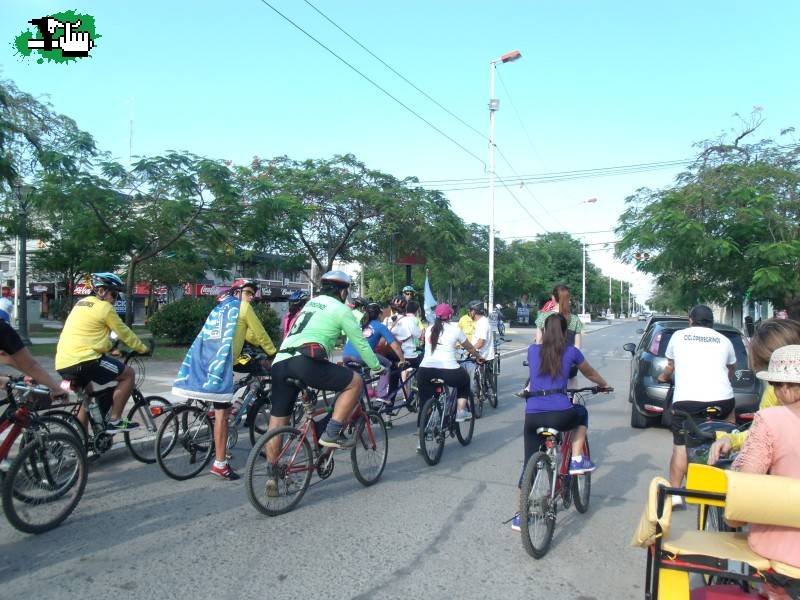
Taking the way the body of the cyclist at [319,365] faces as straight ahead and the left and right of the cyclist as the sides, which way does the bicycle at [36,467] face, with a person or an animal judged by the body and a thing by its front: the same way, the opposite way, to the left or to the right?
the same way

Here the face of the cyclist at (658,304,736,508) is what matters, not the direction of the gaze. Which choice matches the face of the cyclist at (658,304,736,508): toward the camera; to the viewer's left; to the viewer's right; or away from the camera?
away from the camera

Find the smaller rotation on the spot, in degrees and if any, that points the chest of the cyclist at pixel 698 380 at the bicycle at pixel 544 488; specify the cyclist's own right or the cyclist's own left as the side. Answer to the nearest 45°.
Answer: approximately 135° to the cyclist's own left

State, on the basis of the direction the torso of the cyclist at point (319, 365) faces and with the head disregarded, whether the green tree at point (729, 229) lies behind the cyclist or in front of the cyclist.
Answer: in front

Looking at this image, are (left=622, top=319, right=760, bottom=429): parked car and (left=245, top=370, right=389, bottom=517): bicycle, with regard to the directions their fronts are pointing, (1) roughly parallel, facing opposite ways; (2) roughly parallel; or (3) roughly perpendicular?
roughly parallel

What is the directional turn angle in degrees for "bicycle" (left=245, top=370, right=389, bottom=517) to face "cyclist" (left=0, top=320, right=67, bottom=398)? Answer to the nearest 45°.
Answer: approximately 135° to its left

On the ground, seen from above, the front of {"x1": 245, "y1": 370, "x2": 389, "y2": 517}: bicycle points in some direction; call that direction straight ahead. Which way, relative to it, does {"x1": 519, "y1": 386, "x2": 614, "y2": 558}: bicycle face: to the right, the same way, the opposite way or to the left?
the same way

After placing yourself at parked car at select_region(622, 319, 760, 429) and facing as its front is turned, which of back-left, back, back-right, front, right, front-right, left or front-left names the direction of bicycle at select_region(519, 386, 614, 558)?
back

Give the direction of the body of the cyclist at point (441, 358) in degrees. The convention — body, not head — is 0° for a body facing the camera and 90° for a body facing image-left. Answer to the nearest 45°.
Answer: approximately 225°

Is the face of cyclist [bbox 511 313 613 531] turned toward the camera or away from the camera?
away from the camera

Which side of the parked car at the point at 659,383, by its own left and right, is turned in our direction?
back

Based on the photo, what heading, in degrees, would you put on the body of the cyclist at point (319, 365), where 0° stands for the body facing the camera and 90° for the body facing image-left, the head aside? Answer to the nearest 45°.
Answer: approximately 225°

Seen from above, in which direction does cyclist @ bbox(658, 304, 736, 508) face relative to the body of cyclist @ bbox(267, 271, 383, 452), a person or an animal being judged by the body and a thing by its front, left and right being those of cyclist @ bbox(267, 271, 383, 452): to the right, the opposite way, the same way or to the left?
the same way

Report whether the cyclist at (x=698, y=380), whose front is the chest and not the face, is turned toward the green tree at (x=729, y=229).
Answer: yes

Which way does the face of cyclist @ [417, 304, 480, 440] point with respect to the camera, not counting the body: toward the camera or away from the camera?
away from the camera

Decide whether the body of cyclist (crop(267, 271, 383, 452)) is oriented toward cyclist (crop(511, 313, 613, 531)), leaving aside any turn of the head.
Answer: no

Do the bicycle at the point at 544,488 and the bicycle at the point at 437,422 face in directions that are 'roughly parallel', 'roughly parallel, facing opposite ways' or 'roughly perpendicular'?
roughly parallel

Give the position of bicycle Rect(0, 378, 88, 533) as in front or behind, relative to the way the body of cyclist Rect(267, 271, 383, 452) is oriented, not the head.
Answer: behind

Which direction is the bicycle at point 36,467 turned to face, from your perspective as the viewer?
facing away from the viewer and to the right of the viewer

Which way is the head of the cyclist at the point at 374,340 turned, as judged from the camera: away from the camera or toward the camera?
away from the camera

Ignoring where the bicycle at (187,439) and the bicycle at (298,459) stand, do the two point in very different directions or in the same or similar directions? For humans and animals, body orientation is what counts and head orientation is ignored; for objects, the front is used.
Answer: same or similar directions

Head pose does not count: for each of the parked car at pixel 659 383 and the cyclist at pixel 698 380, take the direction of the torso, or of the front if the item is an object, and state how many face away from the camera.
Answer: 2
